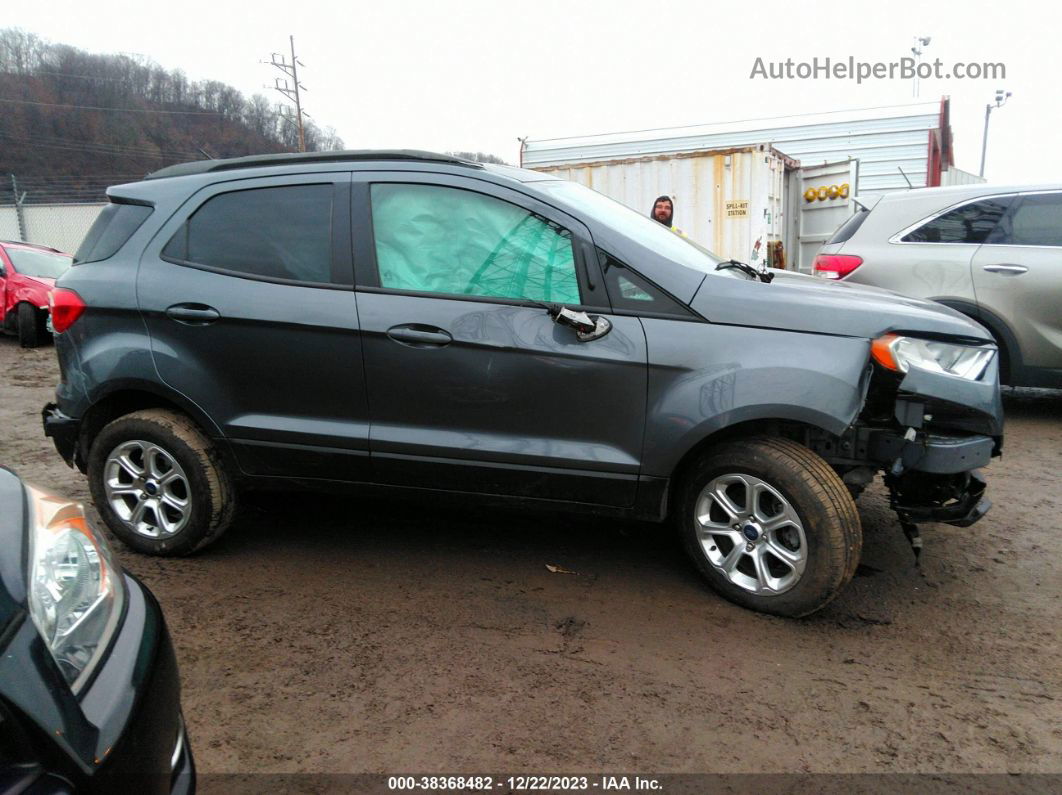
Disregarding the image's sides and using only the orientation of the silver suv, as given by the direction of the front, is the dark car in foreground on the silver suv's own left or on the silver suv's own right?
on the silver suv's own right

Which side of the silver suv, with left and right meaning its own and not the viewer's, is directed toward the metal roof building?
left

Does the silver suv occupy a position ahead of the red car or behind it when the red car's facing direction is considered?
ahead

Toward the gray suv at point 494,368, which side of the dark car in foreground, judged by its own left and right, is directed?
left

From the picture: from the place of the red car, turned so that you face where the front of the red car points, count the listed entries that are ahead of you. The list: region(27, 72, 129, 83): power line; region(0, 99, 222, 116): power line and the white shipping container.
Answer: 1

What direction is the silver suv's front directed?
to the viewer's right

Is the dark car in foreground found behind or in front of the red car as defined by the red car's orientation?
in front

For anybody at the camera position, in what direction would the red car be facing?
facing the viewer and to the right of the viewer

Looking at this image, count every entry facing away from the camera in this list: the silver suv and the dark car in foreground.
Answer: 0
